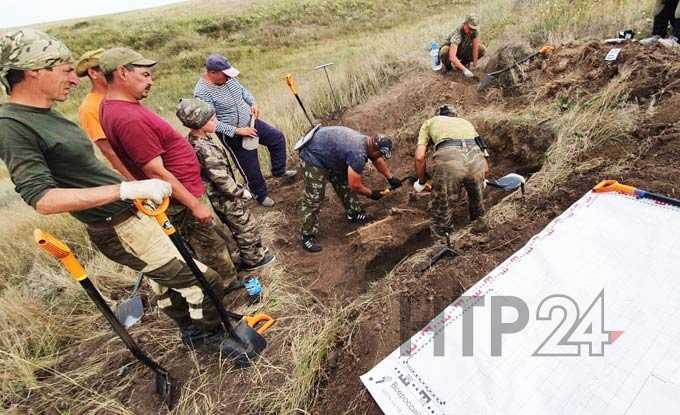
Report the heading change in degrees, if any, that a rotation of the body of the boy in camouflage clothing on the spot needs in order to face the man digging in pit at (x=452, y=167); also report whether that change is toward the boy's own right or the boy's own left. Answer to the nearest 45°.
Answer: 0° — they already face them

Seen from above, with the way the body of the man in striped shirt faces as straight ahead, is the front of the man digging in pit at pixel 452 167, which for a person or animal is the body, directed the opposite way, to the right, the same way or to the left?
to the left

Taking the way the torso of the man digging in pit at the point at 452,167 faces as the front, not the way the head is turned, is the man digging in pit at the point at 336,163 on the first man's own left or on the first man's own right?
on the first man's own left

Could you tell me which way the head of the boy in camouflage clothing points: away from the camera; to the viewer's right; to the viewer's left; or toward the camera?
to the viewer's right

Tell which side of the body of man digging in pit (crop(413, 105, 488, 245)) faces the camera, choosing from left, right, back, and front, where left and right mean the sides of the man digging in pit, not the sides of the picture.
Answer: back

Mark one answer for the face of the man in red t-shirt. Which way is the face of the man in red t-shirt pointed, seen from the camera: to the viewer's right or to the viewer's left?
to the viewer's right

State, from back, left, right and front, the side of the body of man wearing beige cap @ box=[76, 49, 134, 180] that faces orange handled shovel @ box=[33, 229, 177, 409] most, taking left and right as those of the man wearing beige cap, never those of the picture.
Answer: right

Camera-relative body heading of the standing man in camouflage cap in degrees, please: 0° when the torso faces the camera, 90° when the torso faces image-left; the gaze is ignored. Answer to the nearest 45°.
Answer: approximately 270°

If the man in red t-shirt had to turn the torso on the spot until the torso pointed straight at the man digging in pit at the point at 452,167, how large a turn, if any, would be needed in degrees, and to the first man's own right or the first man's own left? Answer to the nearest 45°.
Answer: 0° — they already face them

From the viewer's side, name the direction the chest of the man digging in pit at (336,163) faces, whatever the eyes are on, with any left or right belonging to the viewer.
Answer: facing to the right of the viewer
